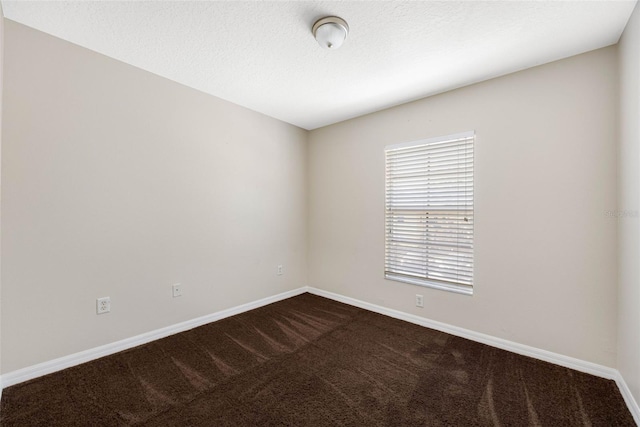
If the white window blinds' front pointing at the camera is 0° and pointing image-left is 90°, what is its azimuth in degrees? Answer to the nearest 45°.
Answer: approximately 45°

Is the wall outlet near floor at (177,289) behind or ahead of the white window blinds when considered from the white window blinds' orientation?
ahead

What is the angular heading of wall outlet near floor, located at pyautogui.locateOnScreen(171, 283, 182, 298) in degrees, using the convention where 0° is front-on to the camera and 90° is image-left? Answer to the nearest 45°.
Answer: approximately 315°

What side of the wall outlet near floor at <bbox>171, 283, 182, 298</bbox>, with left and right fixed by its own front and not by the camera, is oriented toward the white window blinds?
front

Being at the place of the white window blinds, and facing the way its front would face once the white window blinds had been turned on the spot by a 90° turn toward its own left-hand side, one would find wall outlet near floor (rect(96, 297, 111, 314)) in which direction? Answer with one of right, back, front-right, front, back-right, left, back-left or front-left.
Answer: right

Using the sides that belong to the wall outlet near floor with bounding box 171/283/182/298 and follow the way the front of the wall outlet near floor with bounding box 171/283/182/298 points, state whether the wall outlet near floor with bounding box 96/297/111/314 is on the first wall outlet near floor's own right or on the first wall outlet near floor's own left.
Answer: on the first wall outlet near floor's own right

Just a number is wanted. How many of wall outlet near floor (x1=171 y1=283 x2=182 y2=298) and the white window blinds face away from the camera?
0
